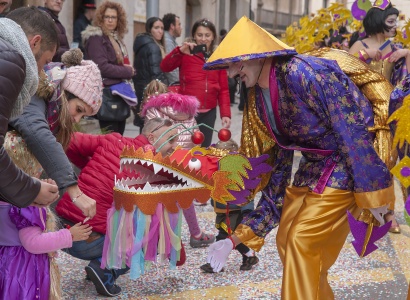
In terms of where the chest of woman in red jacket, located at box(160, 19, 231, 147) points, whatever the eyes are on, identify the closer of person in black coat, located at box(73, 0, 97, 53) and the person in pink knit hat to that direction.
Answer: the person in pink knit hat

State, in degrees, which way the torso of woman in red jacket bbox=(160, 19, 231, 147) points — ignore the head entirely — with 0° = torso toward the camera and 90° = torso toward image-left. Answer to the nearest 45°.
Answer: approximately 0°

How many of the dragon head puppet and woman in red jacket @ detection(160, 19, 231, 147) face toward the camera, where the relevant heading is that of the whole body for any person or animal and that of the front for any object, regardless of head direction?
1

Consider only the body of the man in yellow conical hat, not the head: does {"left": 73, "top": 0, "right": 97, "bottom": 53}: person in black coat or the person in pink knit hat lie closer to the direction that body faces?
the person in pink knit hat

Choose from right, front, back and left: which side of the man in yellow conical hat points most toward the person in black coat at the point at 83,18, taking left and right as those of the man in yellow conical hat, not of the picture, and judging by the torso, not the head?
right

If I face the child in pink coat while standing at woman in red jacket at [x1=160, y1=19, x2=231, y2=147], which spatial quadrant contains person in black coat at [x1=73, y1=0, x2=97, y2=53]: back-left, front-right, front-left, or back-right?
back-right

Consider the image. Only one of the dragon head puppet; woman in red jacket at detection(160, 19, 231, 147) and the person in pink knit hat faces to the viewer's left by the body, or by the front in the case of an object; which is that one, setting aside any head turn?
the dragon head puppet

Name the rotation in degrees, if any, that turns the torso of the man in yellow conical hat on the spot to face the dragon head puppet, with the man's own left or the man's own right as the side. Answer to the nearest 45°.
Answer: approximately 45° to the man's own right

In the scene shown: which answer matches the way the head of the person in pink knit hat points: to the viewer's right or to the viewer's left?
to the viewer's right

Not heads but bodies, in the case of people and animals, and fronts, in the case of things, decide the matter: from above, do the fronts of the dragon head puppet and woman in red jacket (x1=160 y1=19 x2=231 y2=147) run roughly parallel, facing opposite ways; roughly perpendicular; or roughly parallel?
roughly perpendicular

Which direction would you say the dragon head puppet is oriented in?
to the viewer's left
